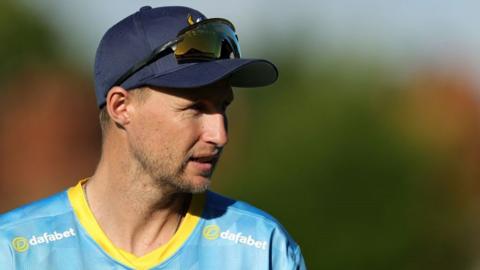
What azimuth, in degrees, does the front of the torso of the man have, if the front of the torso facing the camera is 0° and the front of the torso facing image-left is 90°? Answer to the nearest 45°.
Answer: approximately 0°

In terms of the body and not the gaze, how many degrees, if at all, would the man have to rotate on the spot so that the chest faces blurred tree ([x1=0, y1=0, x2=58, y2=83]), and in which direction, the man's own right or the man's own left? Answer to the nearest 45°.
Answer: approximately 180°
